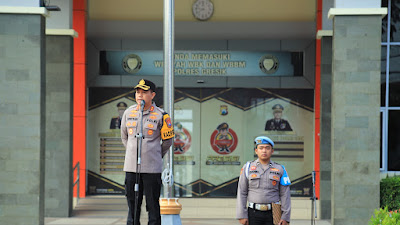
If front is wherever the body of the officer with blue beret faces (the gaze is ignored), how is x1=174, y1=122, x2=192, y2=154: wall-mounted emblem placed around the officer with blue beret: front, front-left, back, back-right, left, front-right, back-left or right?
back

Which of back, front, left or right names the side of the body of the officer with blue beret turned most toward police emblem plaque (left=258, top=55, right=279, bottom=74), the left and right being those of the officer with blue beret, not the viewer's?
back

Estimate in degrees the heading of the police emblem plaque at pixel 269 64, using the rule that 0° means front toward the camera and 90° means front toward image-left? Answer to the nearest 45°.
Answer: approximately 0°

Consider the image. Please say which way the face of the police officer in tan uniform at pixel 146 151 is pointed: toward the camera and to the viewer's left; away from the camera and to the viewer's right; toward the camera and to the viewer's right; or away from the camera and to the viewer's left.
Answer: toward the camera and to the viewer's left

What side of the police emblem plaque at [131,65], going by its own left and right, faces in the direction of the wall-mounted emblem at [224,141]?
left

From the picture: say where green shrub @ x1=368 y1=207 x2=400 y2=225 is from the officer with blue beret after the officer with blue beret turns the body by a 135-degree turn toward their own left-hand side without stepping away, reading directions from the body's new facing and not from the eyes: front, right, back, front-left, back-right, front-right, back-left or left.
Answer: front-right

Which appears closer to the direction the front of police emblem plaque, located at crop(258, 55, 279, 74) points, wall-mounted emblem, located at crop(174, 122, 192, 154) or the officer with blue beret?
the officer with blue beret

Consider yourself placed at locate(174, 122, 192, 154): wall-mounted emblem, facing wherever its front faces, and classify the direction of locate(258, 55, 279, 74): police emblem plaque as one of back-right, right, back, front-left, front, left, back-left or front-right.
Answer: left

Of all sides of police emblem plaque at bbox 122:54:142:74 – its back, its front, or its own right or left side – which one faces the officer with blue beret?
front
